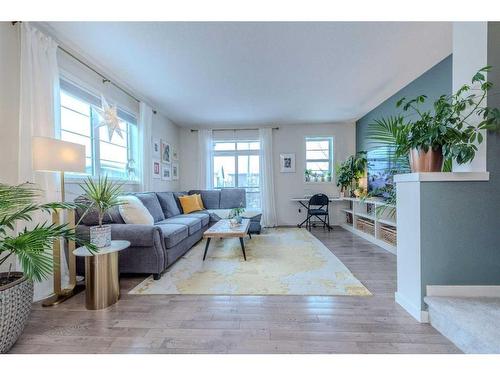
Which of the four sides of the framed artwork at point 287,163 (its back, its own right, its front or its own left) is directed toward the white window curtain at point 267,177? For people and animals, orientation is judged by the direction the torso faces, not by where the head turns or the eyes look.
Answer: right

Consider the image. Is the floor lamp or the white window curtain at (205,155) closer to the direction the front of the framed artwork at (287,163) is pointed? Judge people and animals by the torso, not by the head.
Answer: the floor lamp

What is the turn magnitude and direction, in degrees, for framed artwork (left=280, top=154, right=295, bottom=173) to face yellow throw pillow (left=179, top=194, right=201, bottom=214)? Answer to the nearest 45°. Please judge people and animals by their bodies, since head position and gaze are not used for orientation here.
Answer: approximately 45° to its right

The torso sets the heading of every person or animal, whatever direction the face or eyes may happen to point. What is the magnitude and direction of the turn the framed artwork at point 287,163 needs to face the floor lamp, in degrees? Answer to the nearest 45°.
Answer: approximately 45° to its right

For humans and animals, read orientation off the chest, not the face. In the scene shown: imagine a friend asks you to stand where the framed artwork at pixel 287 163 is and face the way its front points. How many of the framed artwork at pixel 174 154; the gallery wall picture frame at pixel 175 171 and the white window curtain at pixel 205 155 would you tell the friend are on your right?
3

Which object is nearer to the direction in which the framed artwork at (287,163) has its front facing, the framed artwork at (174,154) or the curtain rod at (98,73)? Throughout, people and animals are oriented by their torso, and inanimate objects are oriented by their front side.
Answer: the curtain rod

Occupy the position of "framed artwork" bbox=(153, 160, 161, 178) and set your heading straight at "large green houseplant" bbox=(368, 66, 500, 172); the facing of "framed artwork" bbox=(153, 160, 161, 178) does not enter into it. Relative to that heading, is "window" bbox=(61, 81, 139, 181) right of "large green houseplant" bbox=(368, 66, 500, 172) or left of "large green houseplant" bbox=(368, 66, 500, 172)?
right

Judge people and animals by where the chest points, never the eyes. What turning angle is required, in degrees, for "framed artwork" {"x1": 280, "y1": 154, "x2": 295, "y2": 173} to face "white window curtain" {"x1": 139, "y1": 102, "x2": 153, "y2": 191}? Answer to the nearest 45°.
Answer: approximately 45° to its right

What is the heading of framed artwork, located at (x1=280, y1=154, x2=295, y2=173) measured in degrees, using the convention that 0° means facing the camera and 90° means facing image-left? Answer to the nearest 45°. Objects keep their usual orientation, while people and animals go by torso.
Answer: approximately 0°

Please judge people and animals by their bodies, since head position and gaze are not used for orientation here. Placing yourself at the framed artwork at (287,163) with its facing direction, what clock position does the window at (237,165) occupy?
The window is roughly at 3 o'clock from the framed artwork.

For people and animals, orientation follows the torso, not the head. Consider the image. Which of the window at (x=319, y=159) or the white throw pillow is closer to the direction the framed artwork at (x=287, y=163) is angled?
the white throw pillow

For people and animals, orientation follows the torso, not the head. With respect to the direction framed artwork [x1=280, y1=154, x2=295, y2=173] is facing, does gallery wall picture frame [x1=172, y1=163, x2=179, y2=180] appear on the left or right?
on its right

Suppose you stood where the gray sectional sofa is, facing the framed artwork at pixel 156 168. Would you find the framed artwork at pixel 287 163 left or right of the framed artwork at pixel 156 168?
right

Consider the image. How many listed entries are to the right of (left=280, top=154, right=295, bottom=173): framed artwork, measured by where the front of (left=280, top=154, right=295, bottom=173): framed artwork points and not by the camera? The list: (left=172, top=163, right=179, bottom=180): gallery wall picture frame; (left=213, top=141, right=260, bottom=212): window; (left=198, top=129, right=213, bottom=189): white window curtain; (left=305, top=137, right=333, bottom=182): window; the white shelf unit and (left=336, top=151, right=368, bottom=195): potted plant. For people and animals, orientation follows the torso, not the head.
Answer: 3

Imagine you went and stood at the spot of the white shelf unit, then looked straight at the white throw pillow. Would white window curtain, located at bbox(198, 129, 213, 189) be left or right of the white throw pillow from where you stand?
right

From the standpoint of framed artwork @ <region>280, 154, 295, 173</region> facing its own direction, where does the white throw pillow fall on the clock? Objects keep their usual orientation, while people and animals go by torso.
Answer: The white throw pillow is roughly at 1 o'clock from the framed artwork.

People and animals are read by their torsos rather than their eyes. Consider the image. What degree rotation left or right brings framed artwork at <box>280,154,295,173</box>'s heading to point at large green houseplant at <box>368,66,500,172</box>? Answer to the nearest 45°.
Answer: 0° — it already faces it
